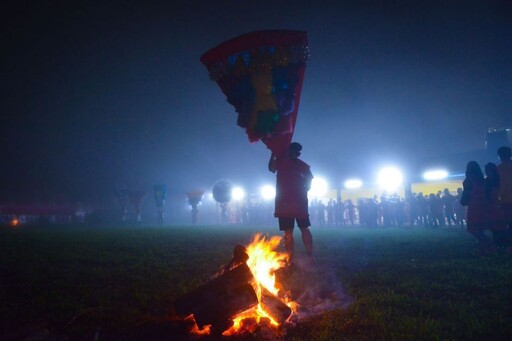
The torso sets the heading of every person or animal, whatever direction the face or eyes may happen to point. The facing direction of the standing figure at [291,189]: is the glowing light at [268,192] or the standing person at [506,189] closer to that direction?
the glowing light

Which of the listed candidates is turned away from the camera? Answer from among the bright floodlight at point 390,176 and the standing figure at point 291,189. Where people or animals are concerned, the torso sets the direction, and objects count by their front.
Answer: the standing figure

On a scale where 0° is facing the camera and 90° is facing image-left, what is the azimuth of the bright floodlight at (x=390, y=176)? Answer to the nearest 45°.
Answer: approximately 0°

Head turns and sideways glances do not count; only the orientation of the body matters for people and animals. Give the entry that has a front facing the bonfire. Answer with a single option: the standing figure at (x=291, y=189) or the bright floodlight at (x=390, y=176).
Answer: the bright floodlight

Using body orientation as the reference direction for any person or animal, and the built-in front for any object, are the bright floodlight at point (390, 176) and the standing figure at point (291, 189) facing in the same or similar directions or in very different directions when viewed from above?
very different directions

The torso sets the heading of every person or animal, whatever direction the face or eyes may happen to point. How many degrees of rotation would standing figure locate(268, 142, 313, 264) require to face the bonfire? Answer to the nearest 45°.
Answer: approximately 180°

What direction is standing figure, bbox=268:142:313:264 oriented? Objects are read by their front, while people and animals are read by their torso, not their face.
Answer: away from the camera
